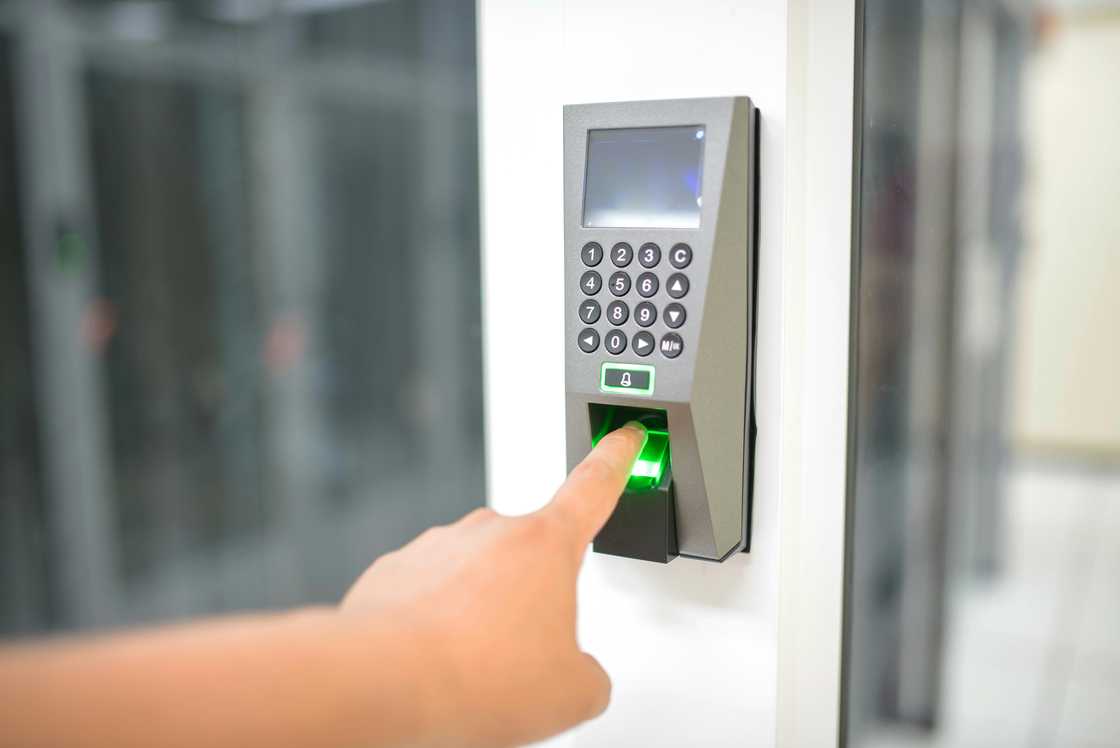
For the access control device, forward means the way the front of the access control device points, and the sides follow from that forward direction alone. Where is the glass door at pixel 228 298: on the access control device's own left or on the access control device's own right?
on the access control device's own right

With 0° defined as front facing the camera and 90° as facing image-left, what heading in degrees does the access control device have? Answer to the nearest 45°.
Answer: approximately 45°
